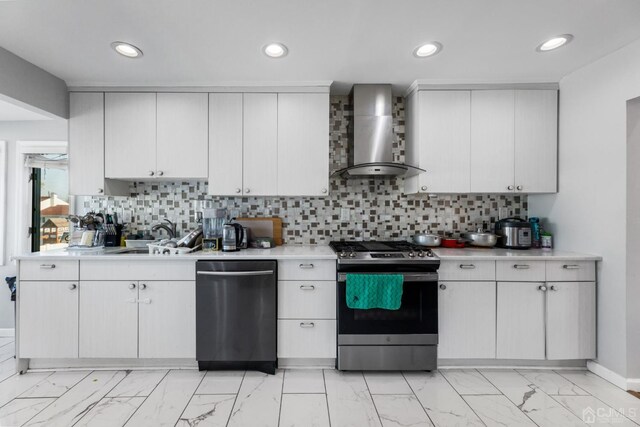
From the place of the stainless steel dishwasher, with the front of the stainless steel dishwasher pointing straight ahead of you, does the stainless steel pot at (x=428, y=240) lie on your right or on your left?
on your left

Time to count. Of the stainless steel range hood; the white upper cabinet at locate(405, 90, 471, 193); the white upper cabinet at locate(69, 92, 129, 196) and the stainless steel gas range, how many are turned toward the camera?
4

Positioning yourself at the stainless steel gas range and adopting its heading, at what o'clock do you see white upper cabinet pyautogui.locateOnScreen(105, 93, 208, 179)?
The white upper cabinet is roughly at 3 o'clock from the stainless steel gas range.

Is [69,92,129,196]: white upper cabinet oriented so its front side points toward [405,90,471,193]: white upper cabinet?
no

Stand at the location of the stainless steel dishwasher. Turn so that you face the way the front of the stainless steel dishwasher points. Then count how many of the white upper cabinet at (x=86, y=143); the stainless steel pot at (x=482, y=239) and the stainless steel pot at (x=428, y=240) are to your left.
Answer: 2

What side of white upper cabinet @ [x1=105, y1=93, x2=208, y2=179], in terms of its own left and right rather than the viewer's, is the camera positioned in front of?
front

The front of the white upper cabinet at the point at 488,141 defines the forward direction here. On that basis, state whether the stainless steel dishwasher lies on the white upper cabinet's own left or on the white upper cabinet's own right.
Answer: on the white upper cabinet's own right

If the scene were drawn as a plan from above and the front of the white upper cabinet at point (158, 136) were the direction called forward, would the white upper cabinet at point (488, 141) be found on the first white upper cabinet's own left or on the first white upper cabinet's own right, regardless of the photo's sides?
on the first white upper cabinet's own left

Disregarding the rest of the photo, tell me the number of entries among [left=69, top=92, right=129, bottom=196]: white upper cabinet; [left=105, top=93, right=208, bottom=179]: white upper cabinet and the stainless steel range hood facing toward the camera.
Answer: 3

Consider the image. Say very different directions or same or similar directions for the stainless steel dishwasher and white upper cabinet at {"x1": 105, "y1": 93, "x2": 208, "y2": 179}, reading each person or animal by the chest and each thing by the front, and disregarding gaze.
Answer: same or similar directions

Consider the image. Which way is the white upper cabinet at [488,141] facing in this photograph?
toward the camera

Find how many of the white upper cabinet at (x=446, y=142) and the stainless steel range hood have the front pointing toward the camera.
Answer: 2

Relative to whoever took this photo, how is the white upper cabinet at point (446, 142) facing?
facing the viewer

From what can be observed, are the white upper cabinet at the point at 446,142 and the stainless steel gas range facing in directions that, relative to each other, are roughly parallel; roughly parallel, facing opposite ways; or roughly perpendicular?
roughly parallel
